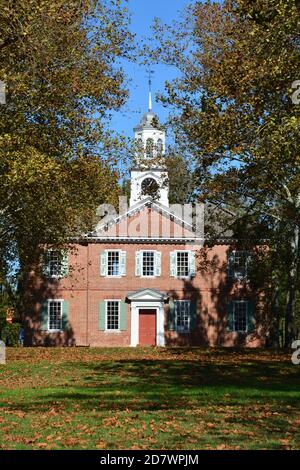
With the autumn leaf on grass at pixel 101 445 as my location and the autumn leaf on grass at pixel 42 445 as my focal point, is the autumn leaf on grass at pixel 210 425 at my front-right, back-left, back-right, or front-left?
back-right

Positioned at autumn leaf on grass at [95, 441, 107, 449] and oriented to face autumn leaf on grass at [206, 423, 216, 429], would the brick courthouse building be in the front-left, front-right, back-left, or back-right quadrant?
front-left

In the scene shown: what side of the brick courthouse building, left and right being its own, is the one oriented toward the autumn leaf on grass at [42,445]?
front

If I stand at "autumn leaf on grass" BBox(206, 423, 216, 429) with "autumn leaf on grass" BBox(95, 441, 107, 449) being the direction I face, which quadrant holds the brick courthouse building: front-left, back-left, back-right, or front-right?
back-right

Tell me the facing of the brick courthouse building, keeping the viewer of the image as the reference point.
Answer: facing the viewer

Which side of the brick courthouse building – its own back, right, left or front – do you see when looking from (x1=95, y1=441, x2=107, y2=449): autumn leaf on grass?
front

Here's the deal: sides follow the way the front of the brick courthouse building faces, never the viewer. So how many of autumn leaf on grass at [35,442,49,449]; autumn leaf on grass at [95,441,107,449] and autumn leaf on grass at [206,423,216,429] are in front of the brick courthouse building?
3

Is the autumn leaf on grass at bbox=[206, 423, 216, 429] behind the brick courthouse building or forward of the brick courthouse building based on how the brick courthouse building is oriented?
forward
